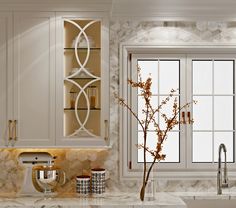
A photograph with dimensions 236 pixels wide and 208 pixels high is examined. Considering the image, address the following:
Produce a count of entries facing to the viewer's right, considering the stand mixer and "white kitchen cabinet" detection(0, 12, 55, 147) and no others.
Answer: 1

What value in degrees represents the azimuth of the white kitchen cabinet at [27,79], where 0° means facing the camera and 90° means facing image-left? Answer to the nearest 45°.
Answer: approximately 0°

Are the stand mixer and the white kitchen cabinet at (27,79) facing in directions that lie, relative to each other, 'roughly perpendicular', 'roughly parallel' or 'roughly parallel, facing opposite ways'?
roughly perpendicular

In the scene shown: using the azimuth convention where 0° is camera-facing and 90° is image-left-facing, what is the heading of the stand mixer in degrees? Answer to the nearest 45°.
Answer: approximately 270°
